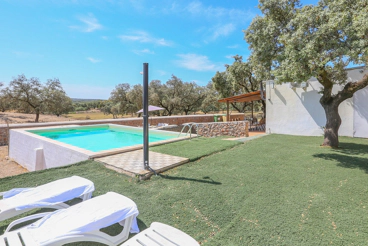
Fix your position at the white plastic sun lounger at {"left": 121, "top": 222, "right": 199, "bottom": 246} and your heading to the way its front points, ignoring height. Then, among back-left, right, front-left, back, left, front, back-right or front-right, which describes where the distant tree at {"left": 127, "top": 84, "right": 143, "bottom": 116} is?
back-right

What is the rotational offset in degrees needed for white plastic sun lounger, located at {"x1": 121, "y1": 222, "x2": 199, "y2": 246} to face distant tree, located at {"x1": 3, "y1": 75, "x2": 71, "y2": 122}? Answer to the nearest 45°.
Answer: approximately 90° to its right

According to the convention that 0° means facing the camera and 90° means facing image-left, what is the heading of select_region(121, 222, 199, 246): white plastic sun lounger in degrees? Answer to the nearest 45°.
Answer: approximately 45°

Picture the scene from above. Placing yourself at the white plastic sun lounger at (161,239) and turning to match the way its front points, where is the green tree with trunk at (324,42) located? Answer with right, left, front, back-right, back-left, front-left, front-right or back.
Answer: back

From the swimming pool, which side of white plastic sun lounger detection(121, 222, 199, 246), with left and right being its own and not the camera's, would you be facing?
right

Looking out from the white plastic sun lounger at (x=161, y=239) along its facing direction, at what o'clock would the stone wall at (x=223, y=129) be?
The stone wall is roughly at 5 o'clock from the white plastic sun lounger.
